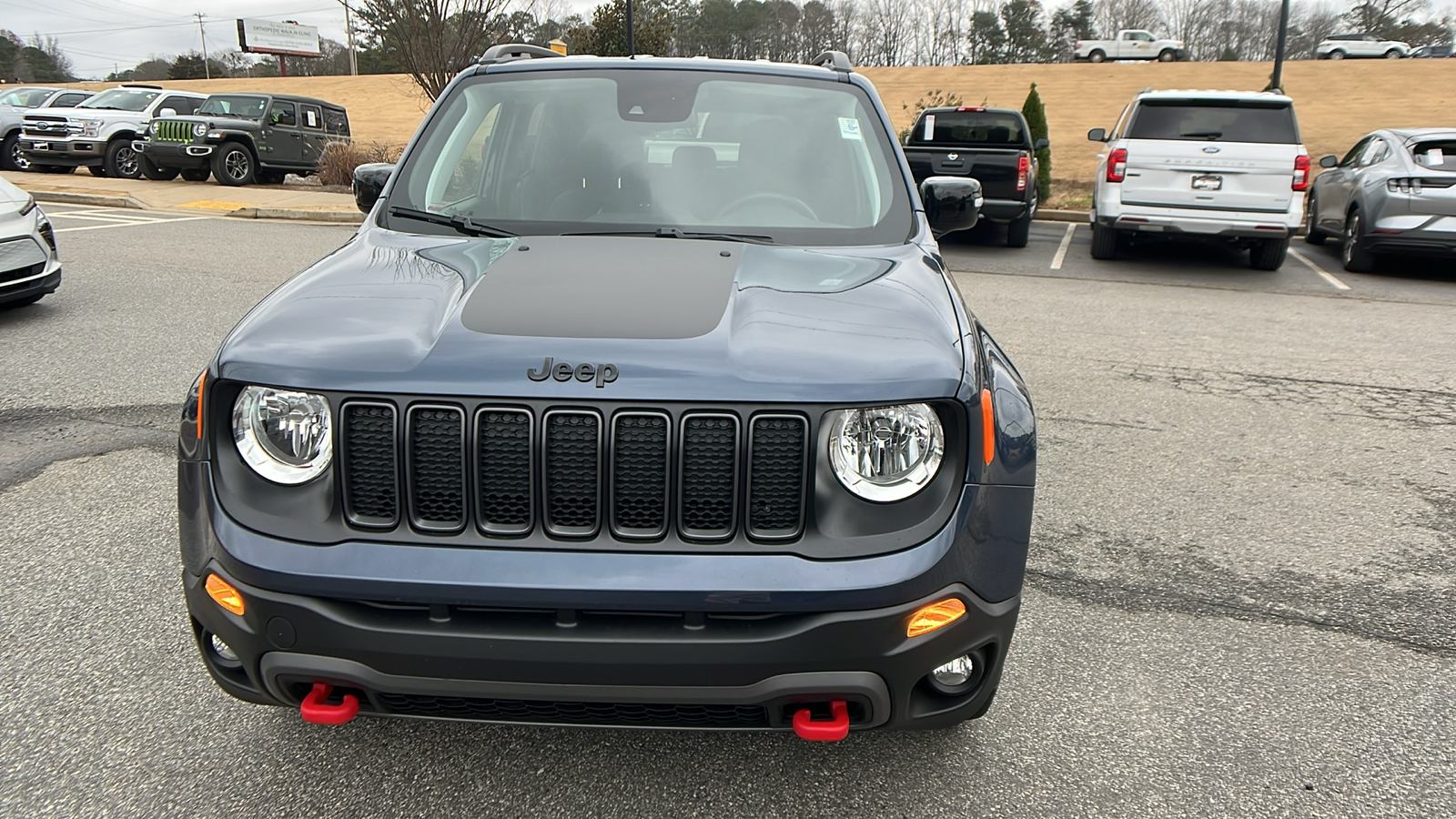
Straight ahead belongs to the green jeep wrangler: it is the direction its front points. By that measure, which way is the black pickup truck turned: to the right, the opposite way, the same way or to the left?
the opposite way

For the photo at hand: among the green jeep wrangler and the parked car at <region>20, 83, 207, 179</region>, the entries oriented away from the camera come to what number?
0

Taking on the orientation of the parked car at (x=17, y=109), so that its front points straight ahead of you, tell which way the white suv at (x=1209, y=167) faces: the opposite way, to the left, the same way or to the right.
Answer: the opposite way

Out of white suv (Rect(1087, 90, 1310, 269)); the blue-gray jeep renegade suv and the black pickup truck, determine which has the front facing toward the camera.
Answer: the blue-gray jeep renegade suv

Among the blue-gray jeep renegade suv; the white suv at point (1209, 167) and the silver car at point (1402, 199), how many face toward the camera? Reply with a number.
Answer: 1

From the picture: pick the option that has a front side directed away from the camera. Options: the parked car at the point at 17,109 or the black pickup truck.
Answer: the black pickup truck

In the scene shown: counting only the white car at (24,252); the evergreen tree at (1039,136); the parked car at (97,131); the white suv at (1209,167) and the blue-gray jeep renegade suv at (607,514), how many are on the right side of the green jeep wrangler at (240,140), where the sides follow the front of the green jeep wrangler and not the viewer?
1

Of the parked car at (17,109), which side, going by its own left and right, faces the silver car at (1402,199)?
left

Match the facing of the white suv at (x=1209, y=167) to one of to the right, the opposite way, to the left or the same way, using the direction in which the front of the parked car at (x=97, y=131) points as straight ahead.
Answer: the opposite way

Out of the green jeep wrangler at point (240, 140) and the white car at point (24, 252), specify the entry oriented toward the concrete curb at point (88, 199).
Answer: the green jeep wrangler

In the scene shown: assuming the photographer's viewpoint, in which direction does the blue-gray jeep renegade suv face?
facing the viewer

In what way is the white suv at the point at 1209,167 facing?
away from the camera

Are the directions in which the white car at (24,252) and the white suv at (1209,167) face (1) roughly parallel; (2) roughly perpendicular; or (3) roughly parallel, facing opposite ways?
roughly perpendicular

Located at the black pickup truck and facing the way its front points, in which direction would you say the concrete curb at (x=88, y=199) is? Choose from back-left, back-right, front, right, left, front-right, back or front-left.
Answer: left
